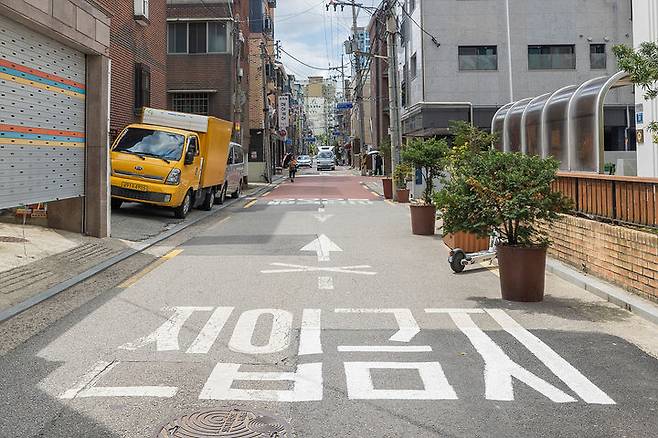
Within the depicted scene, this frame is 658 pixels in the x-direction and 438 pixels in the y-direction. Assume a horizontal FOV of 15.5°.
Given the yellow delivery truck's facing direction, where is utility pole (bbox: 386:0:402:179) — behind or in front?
behind

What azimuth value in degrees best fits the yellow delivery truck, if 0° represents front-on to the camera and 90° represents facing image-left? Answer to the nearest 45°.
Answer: approximately 45°

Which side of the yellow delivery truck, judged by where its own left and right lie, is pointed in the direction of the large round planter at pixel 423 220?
left

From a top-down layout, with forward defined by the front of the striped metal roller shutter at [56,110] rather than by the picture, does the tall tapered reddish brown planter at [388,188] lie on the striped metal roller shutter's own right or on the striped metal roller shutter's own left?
on the striped metal roller shutter's own left

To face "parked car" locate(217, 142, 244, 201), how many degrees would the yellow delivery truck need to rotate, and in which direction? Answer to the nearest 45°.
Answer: approximately 135° to its right

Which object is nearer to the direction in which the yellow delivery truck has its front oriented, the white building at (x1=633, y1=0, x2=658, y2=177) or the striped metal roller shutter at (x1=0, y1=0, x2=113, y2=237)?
the striped metal roller shutter

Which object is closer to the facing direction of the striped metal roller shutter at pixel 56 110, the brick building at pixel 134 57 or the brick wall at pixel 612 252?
the brick wall

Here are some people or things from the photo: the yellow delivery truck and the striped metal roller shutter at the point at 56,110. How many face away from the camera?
0

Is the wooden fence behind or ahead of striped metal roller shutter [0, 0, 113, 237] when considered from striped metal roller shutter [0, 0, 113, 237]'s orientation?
ahead

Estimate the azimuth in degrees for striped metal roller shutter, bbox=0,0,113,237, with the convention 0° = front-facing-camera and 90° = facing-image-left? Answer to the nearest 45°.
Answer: approximately 315°

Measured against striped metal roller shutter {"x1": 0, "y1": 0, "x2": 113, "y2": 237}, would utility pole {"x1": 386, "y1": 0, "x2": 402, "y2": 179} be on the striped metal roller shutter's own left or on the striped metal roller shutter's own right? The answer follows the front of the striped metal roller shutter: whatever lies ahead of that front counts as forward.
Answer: on the striped metal roller shutter's own left

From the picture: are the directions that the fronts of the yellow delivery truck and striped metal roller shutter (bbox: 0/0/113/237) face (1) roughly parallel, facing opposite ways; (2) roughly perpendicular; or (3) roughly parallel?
roughly perpendicular
